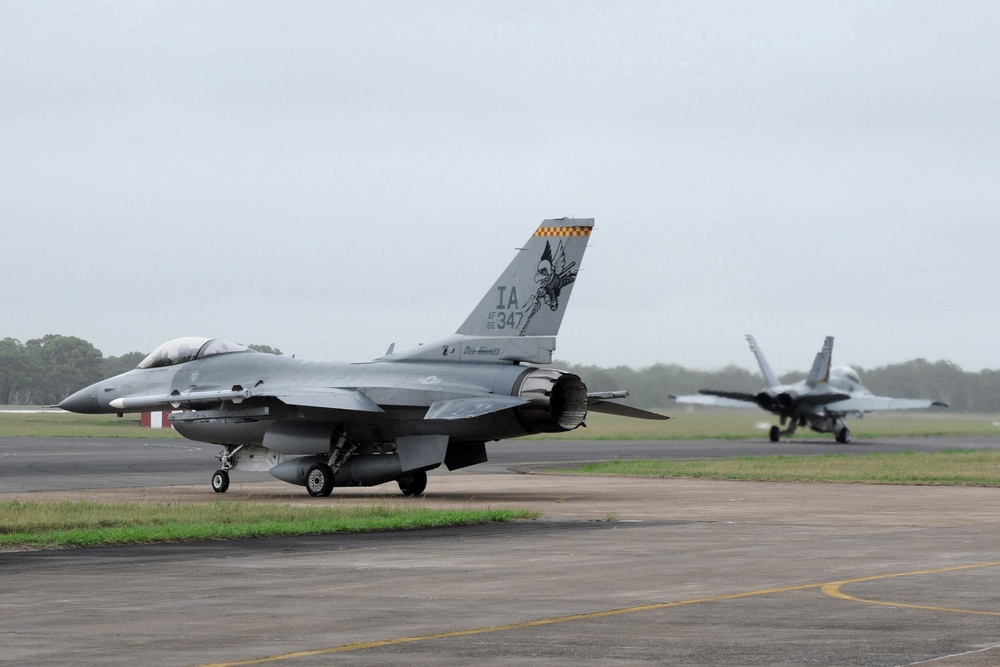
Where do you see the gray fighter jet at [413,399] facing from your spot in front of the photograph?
facing away from the viewer and to the left of the viewer
